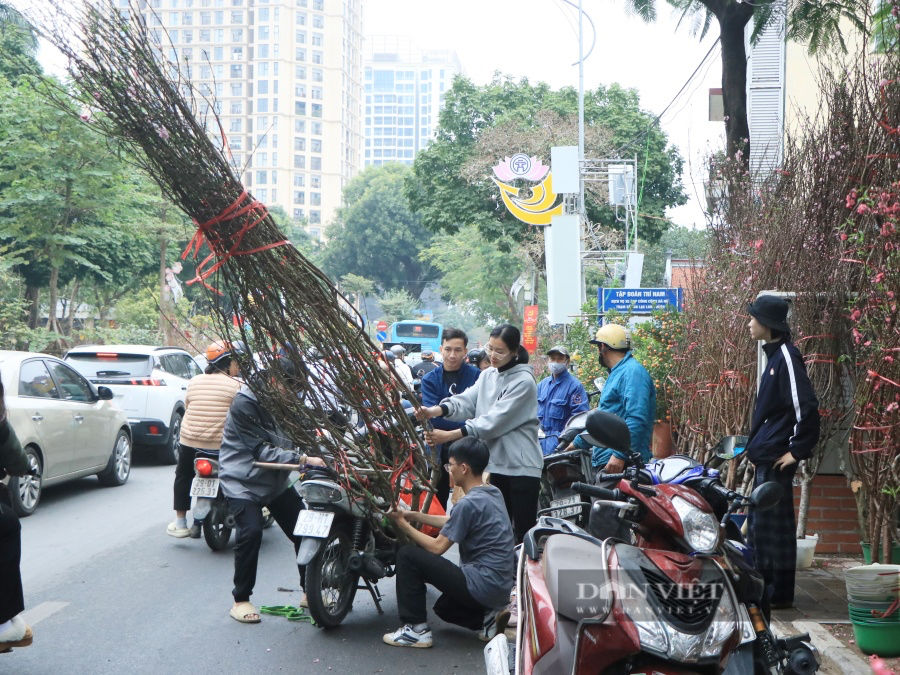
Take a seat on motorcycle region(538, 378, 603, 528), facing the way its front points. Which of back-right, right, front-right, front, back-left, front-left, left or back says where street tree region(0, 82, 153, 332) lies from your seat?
front-left

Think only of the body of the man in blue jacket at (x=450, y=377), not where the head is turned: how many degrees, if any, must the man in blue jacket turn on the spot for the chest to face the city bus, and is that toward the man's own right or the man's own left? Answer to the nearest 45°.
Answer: approximately 180°

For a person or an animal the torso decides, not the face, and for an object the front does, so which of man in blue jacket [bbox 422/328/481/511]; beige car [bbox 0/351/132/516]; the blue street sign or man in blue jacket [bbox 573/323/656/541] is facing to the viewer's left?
man in blue jacket [bbox 573/323/656/541]

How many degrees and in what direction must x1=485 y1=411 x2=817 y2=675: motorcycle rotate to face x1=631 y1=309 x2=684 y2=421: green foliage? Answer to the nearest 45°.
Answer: approximately 135° to its left

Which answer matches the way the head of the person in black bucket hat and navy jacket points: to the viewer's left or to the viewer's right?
to the viewer's left

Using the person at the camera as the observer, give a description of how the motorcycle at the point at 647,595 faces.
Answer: facing the viewer and to the right of the viewer

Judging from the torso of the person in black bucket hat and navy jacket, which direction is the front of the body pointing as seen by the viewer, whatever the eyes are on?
to the viewer's left

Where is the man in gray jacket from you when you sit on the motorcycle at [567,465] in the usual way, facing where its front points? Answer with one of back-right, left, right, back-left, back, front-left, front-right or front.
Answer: back-left

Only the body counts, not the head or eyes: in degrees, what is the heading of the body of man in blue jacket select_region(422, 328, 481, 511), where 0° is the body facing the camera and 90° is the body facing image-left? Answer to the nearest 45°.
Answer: approximately 0°

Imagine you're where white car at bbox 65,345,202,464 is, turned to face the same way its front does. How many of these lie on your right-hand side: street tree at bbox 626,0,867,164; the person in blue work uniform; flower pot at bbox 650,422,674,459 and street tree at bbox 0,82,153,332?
3

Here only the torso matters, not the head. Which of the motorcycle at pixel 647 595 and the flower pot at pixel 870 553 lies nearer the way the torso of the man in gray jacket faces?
the flower pot

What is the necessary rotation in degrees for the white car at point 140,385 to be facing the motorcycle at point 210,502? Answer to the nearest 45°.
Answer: approximately 135° to its right

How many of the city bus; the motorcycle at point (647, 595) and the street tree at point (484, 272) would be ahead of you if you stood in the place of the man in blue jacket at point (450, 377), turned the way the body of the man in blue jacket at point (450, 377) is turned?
1

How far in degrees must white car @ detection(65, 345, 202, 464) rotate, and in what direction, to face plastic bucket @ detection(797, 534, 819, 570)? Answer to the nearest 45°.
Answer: approximately 90° to its right

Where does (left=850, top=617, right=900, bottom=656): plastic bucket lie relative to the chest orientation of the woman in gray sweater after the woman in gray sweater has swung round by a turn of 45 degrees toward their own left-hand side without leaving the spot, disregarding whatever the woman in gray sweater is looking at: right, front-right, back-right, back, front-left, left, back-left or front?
front-left

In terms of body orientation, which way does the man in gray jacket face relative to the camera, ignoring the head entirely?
to the viewer's right

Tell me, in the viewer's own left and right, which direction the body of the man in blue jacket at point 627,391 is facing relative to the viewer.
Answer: facing to the left of the viewer

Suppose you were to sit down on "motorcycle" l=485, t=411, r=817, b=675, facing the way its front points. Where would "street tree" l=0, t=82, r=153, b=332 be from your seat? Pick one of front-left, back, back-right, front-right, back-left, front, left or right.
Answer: back
